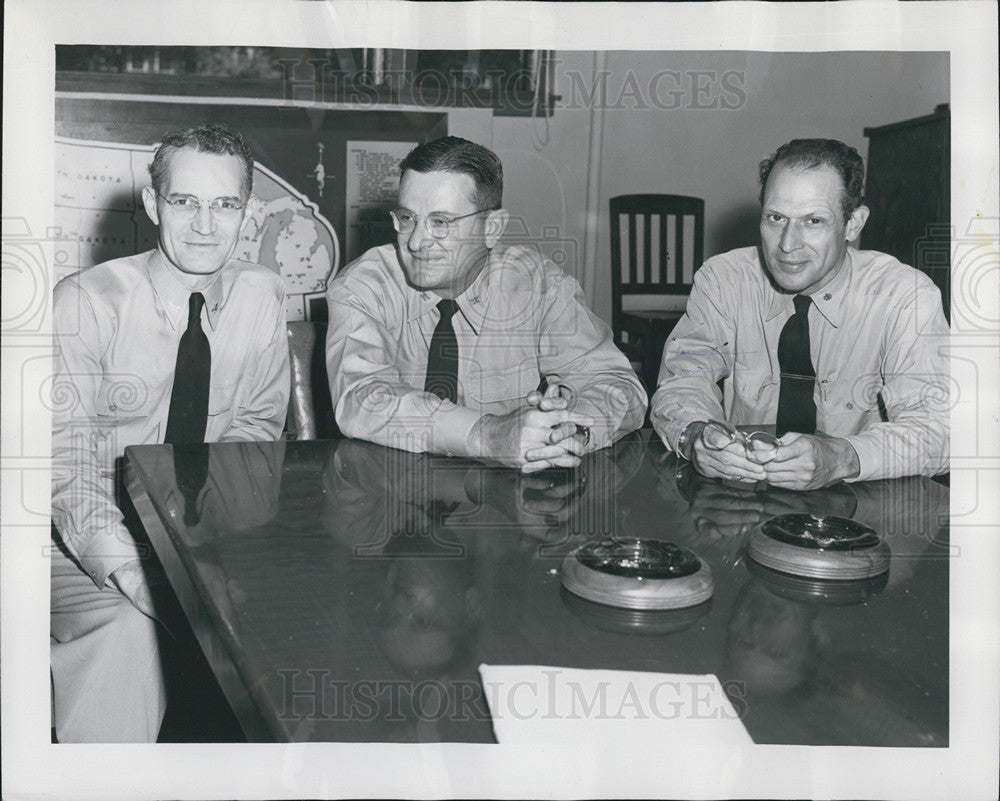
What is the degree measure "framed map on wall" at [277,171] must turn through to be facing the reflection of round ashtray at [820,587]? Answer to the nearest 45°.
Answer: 0° — it already faces it

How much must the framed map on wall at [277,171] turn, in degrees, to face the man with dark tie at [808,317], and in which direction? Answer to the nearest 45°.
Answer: approximately 45° to its left

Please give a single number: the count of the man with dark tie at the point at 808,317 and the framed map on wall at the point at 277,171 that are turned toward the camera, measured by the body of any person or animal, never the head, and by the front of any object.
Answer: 2

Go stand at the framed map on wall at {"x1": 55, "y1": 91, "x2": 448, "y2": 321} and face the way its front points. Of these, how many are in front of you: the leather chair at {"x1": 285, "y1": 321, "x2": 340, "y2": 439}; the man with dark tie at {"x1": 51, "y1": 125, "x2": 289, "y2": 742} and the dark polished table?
3

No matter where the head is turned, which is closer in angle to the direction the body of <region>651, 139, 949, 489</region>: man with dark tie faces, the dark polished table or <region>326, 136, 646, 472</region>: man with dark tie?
the dark polished table

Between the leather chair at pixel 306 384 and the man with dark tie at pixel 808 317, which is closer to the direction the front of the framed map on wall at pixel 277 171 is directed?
the leather chair

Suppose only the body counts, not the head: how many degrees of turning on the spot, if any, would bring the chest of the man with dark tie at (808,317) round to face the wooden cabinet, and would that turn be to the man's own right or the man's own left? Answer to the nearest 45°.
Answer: approximately 180°

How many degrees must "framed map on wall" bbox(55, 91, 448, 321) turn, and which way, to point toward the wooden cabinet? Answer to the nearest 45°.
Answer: approximately 90° to its left

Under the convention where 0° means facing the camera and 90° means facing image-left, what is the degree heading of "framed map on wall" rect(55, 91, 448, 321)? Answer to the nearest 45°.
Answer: approximately 0°

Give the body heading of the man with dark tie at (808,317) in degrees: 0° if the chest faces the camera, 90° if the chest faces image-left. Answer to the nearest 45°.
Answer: approximately 0°

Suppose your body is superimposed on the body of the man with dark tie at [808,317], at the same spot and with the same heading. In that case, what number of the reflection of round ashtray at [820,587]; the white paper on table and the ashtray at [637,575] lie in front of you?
3
